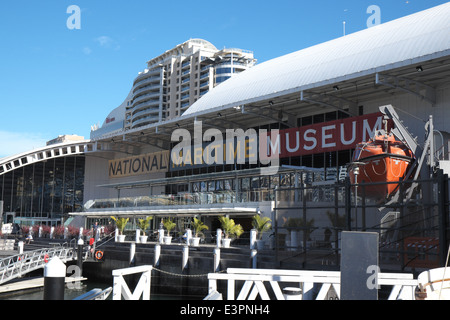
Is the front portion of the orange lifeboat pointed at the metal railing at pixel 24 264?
no

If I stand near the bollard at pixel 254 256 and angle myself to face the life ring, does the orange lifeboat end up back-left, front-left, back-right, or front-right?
back-right

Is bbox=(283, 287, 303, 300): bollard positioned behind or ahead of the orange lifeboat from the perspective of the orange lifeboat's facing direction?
ahead

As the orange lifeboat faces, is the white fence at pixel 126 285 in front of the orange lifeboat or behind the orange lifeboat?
in front

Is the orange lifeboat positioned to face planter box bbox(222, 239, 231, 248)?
no

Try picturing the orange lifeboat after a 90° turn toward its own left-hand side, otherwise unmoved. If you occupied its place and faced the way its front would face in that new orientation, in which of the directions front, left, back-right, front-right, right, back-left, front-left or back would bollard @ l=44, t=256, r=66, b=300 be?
right

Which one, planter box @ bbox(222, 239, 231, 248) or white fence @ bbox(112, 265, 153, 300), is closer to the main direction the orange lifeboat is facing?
the white fence

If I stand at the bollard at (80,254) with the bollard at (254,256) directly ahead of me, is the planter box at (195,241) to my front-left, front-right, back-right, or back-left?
front-left

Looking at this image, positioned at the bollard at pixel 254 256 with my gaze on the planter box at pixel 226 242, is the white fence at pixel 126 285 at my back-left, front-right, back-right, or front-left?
back-left
